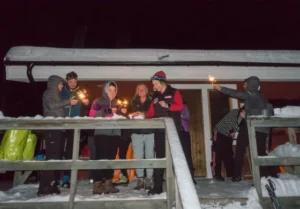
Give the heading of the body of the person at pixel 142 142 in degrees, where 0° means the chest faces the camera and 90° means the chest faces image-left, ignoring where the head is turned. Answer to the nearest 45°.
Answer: approximately 0°

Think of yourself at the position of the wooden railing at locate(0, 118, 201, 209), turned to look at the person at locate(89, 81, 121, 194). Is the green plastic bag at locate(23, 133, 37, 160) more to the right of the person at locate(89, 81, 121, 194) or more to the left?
left

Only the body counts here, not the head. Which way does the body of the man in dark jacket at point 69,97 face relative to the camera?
toward the camera

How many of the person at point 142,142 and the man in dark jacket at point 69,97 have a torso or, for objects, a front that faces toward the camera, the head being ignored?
2

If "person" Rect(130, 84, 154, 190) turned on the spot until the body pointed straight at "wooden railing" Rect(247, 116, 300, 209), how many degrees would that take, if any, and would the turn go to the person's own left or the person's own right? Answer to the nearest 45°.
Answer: approximately 45° to the person's own left

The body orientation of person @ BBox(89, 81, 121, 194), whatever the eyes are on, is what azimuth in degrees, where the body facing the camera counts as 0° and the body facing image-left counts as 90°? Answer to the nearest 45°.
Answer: approximately 315°

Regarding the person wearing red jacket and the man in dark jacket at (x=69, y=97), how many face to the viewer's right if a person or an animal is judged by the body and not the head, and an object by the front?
0
